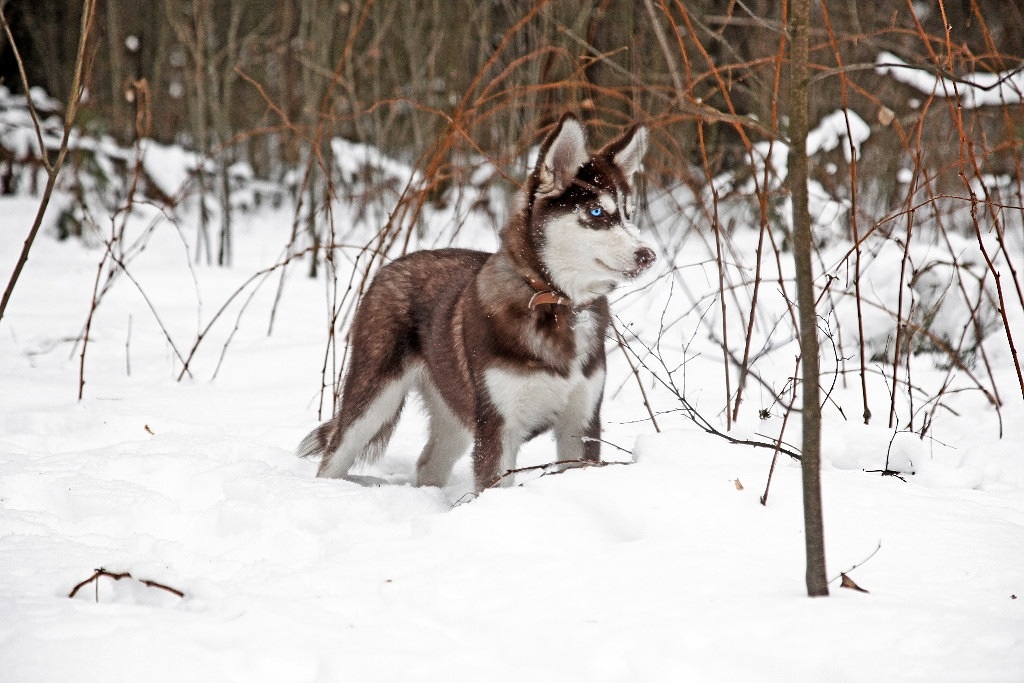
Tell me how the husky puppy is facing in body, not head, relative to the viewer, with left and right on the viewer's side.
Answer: facing the viewer and to the right of the viewer

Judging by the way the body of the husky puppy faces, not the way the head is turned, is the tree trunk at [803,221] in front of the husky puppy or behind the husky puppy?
in front
